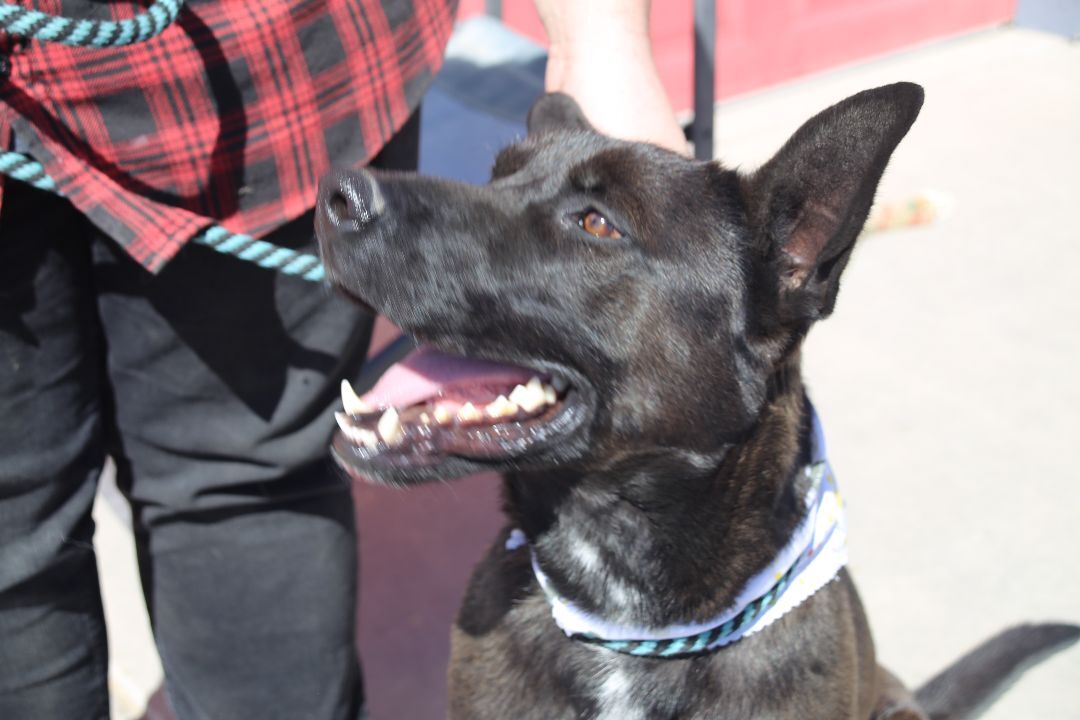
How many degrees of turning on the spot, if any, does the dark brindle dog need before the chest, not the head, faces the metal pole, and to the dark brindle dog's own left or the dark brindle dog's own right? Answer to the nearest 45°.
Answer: approximately 135° to the dark brindle dog's own right

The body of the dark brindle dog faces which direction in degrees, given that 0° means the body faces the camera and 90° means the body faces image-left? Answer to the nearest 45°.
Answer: approximately 45°
